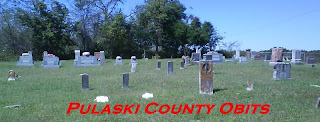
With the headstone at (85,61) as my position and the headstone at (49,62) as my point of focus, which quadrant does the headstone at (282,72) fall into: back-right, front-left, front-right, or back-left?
back-left

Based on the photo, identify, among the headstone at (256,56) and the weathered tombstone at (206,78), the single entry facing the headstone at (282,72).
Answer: the headstone at (256,56)

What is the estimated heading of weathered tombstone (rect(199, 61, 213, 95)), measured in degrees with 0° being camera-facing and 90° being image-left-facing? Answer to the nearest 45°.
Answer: approximately 0°

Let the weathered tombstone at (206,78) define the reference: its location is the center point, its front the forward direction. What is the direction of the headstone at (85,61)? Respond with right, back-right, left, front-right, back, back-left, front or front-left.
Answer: back-right

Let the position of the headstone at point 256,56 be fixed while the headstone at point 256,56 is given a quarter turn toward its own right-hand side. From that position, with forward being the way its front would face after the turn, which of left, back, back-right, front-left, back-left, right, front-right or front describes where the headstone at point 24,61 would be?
front-left

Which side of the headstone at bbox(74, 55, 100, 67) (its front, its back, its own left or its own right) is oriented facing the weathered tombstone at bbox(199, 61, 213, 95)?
front

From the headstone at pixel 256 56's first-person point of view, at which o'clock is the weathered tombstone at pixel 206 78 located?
The weathered tombstone is roughly at 12 o'clock from the headstone.
